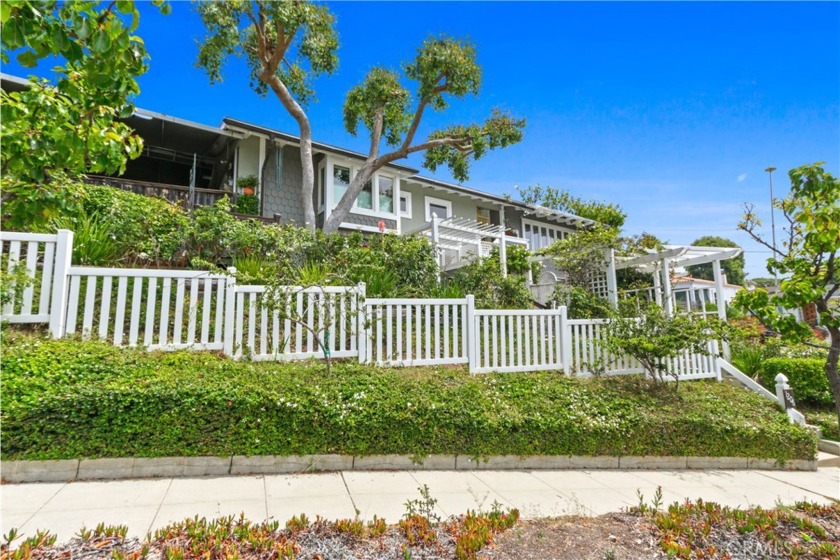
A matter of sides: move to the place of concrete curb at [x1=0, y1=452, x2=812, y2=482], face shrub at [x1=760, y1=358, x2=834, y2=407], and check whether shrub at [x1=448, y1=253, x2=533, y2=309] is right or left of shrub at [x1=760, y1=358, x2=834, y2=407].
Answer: left

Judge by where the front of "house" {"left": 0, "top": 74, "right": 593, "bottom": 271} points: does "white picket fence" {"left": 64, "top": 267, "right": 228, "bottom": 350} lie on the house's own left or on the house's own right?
on the house's own right

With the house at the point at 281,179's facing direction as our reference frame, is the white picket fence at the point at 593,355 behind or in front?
in front

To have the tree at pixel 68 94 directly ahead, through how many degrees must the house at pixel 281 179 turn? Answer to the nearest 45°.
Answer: approximately 45° to its right

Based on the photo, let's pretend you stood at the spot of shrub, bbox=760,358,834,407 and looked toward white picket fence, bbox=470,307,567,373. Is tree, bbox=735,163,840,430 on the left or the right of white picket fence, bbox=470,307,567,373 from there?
left

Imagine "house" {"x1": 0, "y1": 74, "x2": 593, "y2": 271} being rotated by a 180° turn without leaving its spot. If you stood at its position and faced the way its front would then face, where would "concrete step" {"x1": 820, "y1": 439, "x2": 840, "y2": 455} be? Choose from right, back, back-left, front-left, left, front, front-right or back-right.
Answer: back

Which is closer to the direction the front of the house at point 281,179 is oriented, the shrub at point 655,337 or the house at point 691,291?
the shrub

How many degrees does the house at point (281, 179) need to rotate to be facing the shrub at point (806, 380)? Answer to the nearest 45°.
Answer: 0° — it already faces it

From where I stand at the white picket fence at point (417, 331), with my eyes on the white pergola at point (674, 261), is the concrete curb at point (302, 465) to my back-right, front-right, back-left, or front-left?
back-right

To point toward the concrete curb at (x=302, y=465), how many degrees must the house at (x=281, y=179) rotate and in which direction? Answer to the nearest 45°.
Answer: approximately 45° to its right

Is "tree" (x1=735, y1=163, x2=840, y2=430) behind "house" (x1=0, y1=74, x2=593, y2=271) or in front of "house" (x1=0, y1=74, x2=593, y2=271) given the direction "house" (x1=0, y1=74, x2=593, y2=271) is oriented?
in front

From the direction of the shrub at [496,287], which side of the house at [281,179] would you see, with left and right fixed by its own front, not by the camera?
front

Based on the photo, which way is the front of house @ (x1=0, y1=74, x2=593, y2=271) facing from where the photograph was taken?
facing the viewer and to the right of the viewer

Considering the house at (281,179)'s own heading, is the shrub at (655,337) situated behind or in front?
in front

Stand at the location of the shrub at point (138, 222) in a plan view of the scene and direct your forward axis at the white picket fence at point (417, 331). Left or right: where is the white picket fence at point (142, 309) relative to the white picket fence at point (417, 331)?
right
